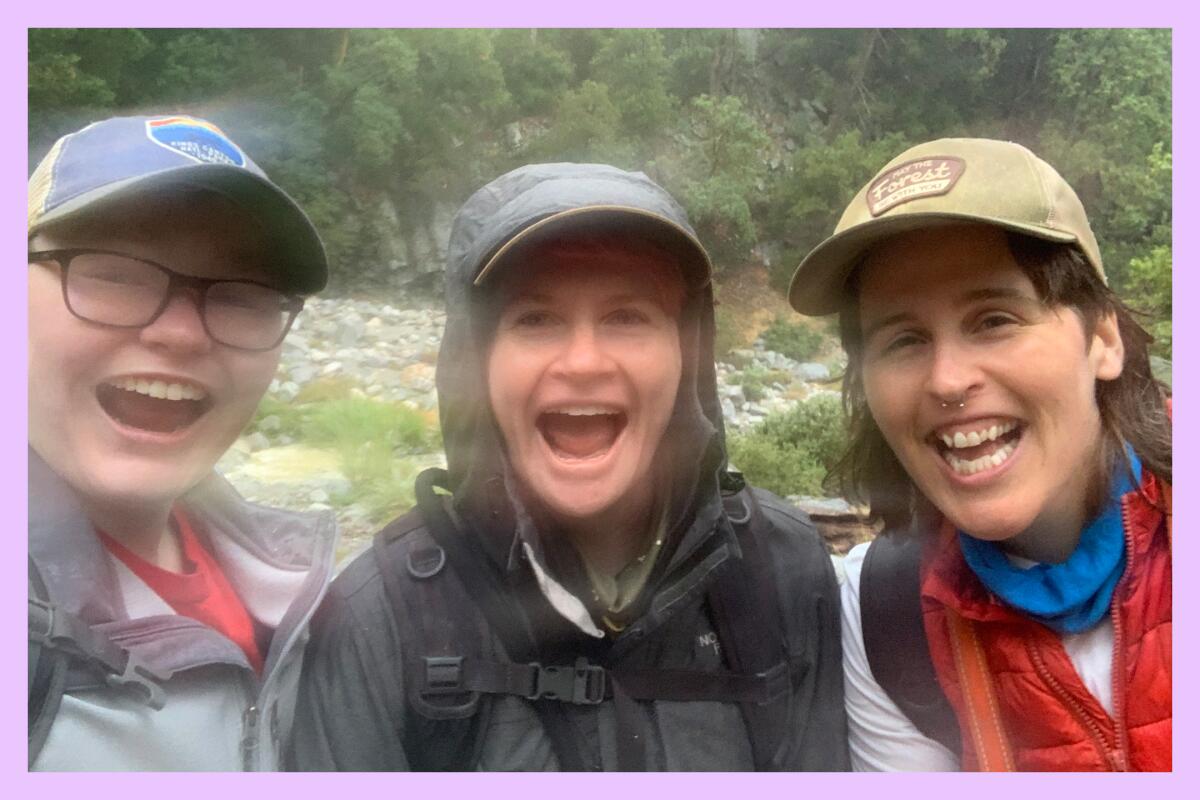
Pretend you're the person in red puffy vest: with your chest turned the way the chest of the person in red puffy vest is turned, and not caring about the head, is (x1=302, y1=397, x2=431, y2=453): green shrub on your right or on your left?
on your right

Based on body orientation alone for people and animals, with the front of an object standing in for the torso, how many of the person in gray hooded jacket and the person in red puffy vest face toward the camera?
2

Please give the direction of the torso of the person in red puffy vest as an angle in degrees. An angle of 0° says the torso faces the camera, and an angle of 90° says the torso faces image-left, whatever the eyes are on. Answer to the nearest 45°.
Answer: approximately 0°

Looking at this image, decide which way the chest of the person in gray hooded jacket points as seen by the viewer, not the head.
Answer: toward the camera

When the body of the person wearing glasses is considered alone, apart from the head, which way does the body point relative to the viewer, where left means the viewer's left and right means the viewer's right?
facing the viewer and to the right of the viewer
